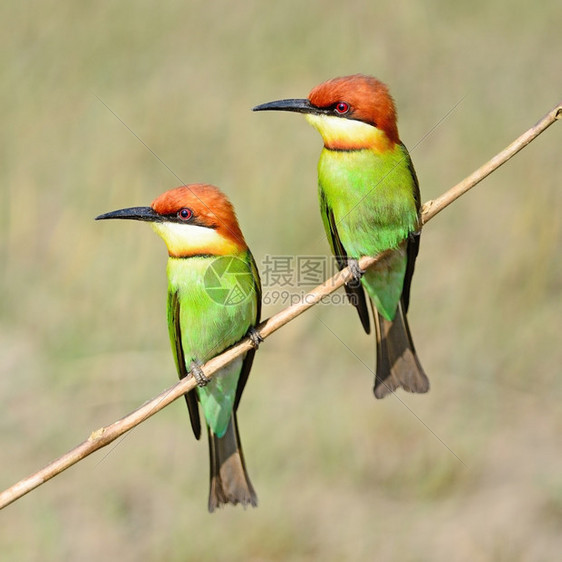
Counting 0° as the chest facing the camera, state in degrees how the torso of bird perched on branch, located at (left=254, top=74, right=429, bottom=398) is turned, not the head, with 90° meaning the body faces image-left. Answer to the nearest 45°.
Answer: approximately 45°

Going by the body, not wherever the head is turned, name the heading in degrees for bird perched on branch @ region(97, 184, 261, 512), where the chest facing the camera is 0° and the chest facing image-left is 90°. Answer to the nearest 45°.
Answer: approximately 45°
